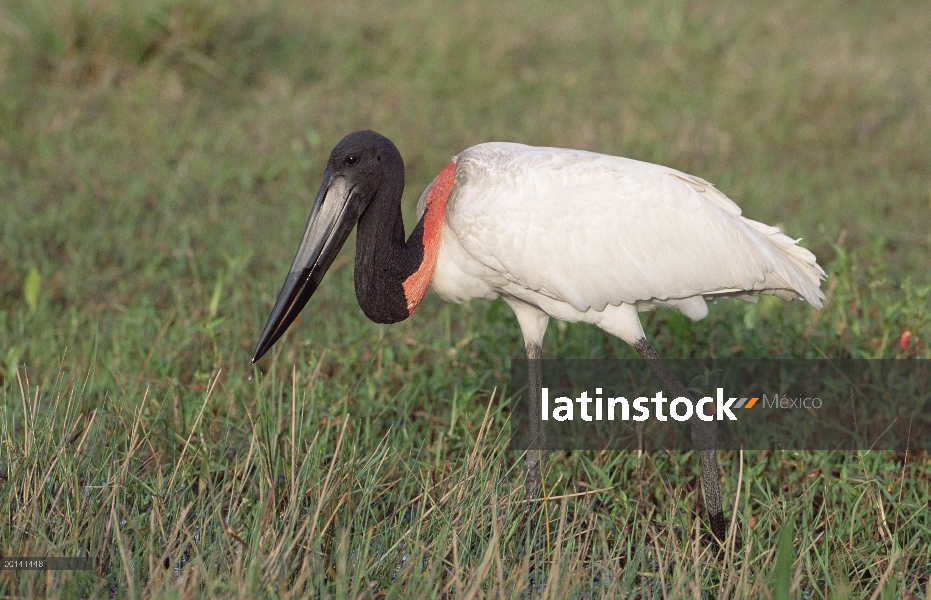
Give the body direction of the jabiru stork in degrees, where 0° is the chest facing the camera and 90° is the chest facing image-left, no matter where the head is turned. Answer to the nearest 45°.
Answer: approximately 90°
